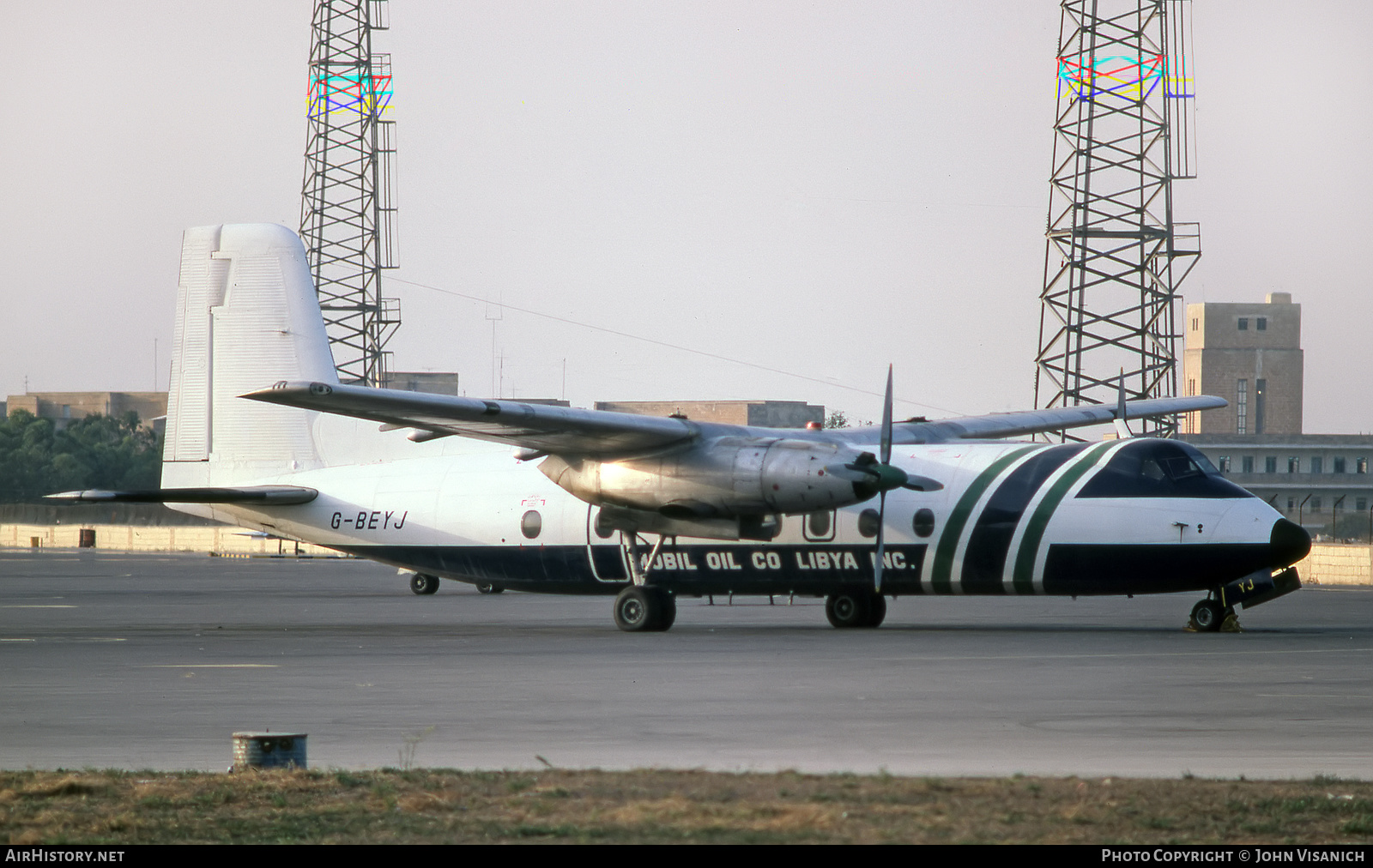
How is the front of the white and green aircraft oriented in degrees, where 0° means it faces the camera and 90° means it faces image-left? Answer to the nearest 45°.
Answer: approximately 315°
